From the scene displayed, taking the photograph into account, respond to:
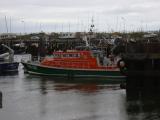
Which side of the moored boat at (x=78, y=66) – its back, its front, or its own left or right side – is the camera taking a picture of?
left
